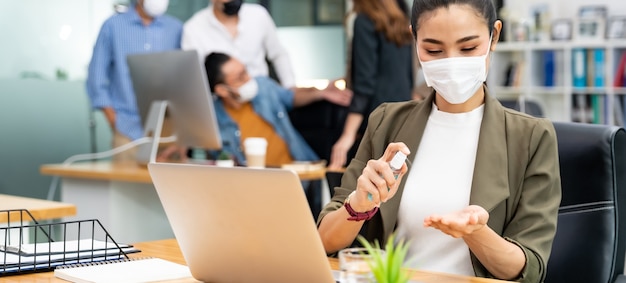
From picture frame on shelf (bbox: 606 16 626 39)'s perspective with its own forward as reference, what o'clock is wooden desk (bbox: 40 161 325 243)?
The wooden desk is roughly at 1 o'clock from the picture frame on shelf.

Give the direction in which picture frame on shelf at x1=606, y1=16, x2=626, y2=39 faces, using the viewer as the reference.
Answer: facing the viewer

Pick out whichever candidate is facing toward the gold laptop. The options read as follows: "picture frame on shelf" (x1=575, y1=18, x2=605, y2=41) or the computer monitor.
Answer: the picture frame on shelf

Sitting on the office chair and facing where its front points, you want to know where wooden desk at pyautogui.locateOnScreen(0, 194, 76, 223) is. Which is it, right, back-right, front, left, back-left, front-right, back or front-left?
front-right

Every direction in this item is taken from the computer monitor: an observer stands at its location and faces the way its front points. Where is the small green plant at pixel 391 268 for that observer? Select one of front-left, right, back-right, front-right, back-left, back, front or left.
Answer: back-right

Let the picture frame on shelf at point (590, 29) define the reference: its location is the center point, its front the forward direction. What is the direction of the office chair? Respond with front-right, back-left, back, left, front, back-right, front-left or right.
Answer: front

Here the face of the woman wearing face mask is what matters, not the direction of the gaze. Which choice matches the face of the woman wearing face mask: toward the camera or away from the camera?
toward the camera

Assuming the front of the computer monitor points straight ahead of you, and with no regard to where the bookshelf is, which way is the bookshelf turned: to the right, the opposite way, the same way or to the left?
the opposite way

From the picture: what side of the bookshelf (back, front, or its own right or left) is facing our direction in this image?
front

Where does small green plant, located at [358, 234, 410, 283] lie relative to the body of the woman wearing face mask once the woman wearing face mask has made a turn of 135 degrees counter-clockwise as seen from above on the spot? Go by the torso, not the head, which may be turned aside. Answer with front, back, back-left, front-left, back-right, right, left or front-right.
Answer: right

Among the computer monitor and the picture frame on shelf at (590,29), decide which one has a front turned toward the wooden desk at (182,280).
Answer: the picture frame on shelf

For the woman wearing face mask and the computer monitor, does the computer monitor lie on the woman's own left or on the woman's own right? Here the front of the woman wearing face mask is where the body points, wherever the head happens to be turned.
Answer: on the woman's own right

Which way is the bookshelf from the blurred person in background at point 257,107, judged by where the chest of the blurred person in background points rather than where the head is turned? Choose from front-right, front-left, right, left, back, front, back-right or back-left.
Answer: left

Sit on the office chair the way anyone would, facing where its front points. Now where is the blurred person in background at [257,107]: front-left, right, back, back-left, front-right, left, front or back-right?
right

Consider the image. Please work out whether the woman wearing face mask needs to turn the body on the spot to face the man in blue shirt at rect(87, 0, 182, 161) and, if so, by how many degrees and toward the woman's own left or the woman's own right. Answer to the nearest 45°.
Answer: approximately 90° to the woman's own right

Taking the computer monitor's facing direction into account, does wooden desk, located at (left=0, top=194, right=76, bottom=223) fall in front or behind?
behind

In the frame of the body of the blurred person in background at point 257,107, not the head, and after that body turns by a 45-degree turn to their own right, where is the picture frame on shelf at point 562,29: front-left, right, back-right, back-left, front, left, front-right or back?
back-left
